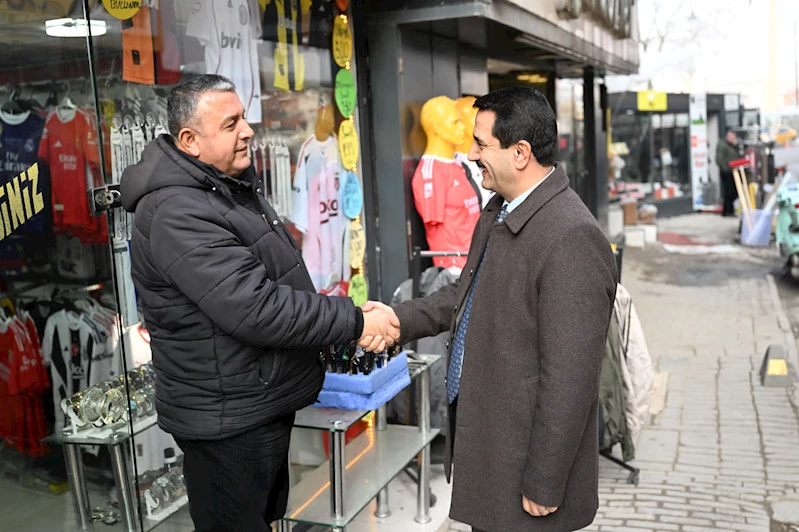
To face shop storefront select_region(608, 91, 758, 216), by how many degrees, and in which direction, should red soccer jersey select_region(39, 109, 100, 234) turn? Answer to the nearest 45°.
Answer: approximately 135° to its left

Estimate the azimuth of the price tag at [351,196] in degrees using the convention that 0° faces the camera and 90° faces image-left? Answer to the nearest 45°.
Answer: approximately 0°

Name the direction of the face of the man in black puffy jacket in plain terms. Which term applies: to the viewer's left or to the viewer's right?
to the viewer's right

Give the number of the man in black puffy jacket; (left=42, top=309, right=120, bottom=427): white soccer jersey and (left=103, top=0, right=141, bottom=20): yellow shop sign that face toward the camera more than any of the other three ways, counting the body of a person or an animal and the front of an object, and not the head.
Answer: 2

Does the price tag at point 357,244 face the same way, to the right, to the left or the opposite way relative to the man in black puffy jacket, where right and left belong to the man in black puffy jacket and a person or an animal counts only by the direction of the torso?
to the right

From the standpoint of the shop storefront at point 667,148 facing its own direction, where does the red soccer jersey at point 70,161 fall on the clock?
The red soccer jersey is roughly at 12 o'clock from the shop storefront.

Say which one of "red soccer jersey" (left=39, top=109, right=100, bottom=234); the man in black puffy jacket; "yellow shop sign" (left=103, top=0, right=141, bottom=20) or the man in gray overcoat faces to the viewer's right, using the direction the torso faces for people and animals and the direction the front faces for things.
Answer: the man in black puffy jacket

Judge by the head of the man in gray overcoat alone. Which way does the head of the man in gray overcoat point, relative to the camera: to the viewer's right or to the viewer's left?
to the viewer's left

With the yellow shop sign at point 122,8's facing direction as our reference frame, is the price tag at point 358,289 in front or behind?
behind

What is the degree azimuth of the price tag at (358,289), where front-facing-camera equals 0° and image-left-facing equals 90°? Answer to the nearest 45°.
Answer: approximately 0°
